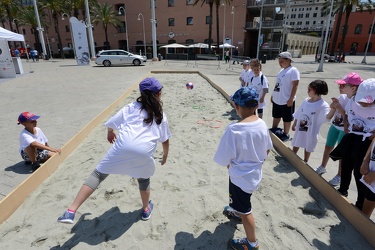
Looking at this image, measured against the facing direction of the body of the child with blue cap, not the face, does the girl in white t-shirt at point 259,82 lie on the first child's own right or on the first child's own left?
on the first child's own right

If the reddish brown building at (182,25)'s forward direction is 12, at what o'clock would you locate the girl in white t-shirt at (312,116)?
The girl in white t-shirt is roughly at 12 o'clock from the reddish brown building.

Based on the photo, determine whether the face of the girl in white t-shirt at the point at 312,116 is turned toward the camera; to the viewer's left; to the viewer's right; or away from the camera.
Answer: to the viewer's left

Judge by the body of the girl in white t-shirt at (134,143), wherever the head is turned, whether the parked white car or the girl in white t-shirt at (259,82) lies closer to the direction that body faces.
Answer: the parked white car

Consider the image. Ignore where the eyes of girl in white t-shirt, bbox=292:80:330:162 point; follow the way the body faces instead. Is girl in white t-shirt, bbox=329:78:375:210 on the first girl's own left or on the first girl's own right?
on the first girl's own left

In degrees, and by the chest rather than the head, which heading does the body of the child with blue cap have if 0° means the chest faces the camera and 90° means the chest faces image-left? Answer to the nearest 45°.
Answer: approximately 135°

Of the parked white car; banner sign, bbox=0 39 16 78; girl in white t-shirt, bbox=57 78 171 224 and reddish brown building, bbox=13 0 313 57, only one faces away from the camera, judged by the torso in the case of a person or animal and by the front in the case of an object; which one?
the girl in white t-shirt

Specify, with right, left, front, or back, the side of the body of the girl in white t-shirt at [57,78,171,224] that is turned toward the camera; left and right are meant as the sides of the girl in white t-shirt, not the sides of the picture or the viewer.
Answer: back
